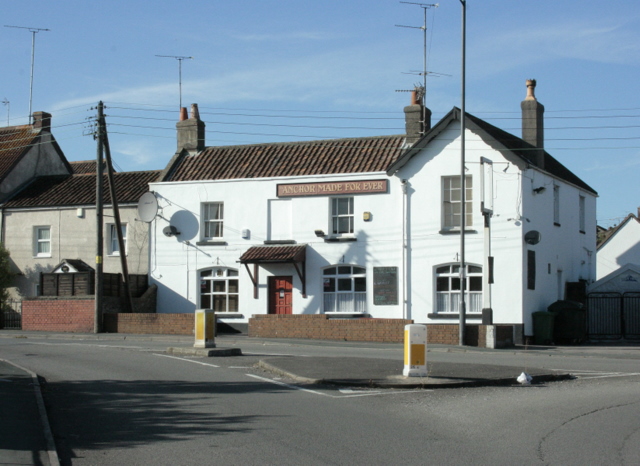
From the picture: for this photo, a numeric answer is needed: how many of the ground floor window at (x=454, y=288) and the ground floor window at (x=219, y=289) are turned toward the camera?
2

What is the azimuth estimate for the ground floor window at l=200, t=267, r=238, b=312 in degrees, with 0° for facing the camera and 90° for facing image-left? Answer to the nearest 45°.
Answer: approximately 0°

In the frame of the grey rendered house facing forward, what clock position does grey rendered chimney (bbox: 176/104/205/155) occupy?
The grey rendered chimney is roughly at 10 o'clock from the grey rendered house.

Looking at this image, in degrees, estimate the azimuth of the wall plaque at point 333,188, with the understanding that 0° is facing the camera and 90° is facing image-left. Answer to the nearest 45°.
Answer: approximately 0°

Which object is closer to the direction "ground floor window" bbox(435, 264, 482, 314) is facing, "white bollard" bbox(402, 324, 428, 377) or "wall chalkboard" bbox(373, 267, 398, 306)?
the white bollard

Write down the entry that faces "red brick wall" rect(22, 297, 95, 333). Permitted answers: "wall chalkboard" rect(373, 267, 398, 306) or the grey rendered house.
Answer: the grey rendered house

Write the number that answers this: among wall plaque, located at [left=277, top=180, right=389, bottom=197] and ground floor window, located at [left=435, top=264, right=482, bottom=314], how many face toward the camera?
2

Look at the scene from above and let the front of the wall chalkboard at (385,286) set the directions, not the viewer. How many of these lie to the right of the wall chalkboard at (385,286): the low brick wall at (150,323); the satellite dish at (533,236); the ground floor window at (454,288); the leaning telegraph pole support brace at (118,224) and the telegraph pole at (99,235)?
3

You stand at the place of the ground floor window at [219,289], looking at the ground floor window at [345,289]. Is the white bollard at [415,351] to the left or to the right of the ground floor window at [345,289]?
right

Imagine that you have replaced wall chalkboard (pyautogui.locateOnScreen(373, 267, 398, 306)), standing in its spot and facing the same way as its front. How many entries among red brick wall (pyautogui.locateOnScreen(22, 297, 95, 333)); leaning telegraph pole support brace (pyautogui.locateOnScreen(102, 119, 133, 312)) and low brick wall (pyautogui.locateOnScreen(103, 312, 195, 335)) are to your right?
3
